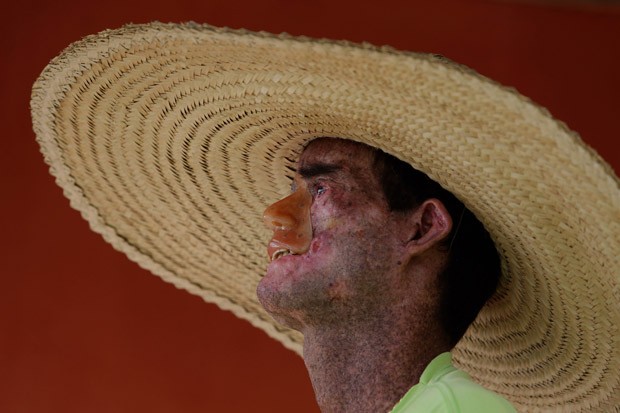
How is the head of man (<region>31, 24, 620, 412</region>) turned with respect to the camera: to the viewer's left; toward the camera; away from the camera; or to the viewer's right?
to the viewer's left

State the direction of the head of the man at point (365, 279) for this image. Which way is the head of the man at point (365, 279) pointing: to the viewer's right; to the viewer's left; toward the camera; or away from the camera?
to the viewer's left

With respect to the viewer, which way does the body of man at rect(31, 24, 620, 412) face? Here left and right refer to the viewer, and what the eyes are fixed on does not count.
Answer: facing to the left of the viewer
